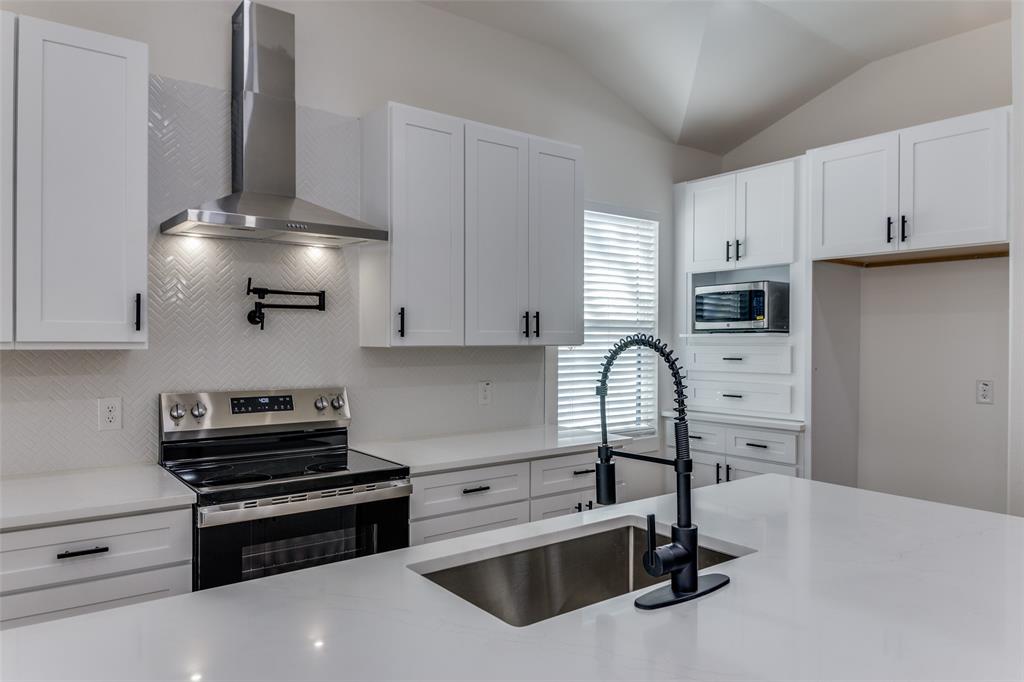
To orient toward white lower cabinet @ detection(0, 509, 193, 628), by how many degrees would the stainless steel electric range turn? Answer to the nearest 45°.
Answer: approximately 90° to its right

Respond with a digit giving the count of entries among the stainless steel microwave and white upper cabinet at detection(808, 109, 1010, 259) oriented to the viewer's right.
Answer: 0

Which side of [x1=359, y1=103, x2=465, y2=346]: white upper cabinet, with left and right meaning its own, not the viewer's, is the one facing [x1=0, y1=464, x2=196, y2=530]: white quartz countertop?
right

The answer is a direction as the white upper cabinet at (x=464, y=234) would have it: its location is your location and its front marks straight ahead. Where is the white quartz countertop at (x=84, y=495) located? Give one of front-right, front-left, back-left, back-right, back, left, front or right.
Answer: right

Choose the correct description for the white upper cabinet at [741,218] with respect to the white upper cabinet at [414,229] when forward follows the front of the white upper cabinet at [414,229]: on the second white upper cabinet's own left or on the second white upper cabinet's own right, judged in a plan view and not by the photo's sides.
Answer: on the second white upper cabinet's own left

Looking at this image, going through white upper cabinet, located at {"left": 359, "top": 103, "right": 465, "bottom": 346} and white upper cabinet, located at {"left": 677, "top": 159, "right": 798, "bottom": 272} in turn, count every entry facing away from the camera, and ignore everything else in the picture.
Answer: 0

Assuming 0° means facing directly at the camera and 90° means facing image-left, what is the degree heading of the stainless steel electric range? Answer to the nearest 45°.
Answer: approximately 315°

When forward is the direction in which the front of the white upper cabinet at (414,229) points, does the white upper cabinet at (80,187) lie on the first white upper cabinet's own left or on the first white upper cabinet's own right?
on the first white upper cabinet's own right

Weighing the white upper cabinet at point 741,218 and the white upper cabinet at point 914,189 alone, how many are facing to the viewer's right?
0

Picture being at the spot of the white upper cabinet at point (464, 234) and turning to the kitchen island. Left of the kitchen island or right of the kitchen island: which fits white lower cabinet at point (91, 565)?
right

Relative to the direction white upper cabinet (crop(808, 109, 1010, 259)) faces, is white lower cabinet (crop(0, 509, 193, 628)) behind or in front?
in front
